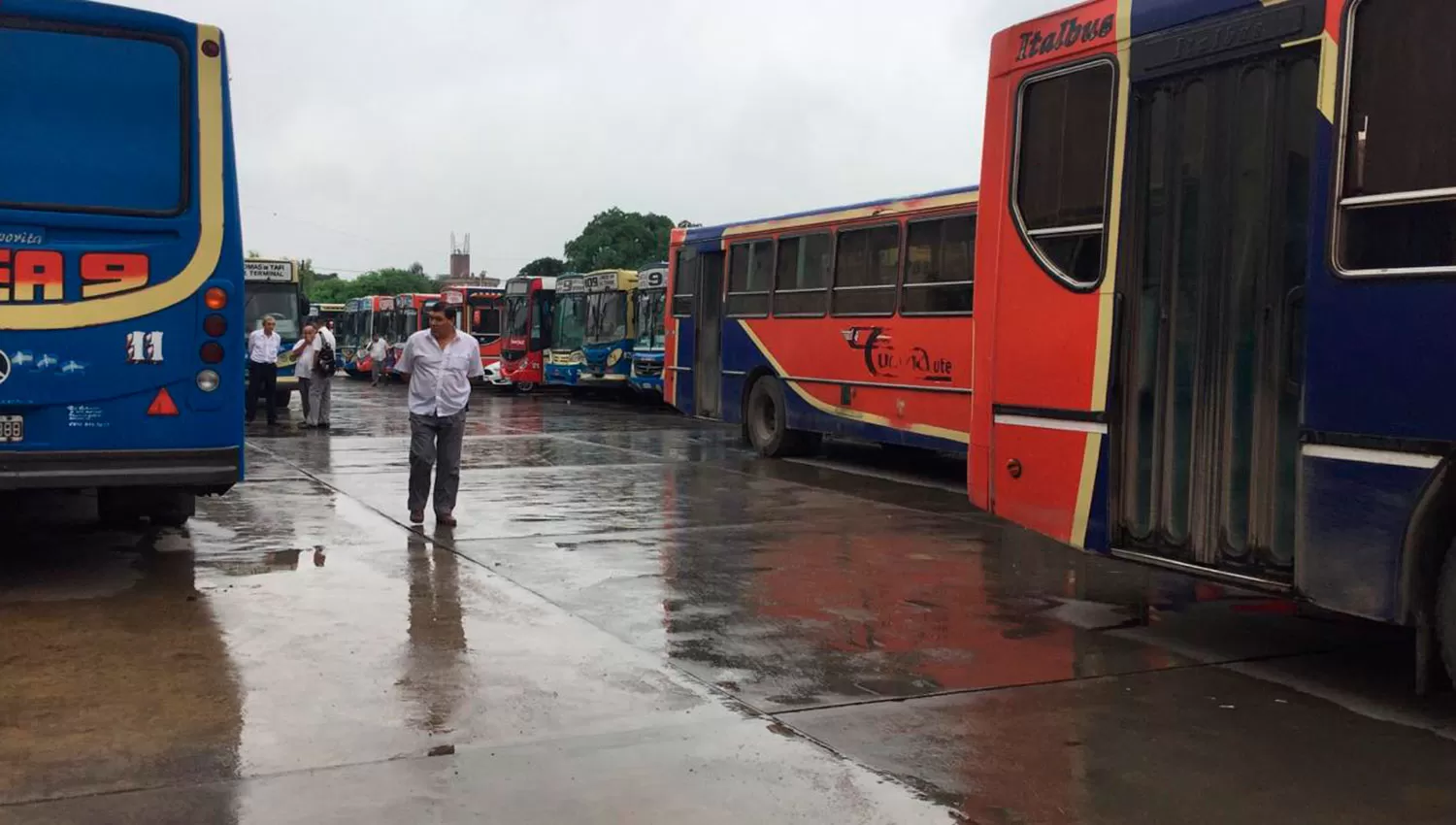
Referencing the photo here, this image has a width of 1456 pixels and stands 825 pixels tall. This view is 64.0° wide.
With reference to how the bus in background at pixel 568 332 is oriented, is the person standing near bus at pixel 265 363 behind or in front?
in front

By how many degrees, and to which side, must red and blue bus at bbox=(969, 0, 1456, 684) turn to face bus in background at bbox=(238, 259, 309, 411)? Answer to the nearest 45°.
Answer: approximately 180°

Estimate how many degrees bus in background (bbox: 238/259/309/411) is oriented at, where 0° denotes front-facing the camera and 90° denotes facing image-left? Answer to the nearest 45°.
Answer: approximately 0°

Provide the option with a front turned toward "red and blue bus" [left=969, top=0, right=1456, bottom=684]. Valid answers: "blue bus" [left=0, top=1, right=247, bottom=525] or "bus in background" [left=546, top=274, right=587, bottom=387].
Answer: the bus in background

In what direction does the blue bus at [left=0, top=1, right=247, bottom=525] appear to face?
away from the camera

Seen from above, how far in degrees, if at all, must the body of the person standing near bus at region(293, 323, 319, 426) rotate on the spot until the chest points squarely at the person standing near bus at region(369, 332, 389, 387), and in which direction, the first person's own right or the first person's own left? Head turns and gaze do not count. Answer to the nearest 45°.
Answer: approximately 135° to the first person's own left

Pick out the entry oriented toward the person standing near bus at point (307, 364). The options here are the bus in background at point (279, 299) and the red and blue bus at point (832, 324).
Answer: the bus in background

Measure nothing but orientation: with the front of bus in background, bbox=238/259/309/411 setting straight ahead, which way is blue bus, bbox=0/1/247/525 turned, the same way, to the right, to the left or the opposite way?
the opposite way

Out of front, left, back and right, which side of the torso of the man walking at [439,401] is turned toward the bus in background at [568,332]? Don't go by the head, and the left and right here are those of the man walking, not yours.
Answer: back

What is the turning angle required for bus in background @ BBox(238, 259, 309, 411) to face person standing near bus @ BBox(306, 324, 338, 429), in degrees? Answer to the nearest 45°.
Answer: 0° — it already faces them

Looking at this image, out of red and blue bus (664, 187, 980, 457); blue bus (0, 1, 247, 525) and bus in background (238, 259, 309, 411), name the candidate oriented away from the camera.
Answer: the blue bus

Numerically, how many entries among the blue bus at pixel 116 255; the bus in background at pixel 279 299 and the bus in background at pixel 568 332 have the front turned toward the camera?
2

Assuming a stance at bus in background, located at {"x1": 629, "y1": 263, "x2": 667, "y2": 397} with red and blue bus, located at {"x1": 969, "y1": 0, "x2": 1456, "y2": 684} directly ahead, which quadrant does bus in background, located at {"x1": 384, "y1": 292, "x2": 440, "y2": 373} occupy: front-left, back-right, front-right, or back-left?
back-right
